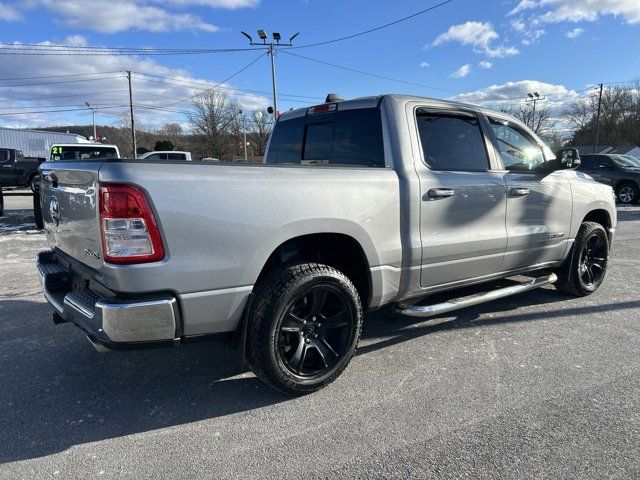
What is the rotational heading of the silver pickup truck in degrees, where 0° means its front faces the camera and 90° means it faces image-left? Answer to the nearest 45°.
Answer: approximately 225°

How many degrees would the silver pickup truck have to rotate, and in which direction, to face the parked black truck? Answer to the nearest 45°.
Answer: approximately 90° to its left
